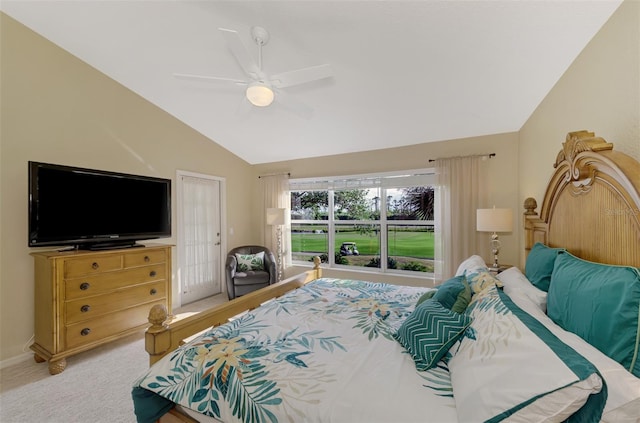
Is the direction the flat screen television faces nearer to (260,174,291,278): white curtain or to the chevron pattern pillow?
the chevron pattern pillow

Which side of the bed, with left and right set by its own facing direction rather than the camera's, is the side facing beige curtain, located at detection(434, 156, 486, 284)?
right

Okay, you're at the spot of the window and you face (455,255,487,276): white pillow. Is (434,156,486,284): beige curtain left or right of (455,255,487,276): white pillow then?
left

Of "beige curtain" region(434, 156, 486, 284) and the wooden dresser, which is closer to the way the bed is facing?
the wooden dresser

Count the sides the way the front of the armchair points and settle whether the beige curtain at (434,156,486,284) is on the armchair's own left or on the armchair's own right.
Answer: on the armchair's own left

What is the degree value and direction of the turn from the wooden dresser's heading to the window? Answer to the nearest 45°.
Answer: approximately 45° to its left

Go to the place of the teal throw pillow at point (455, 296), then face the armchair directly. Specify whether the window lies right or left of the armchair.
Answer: right

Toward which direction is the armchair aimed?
toward the camera

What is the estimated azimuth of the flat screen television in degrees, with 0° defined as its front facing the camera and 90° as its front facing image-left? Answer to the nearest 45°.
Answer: approximately 315°

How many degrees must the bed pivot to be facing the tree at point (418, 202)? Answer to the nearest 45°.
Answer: approximately 90° to its right

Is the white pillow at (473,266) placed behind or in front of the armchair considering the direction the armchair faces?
in front

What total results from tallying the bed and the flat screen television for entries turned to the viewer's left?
1

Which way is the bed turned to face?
to the viewer's left

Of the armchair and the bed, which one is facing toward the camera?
the armchair

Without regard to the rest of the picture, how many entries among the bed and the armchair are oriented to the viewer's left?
1

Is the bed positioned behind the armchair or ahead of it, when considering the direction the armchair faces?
ahead

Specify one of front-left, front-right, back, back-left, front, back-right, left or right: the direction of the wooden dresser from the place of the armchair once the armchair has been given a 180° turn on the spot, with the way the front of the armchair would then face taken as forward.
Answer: back-left
